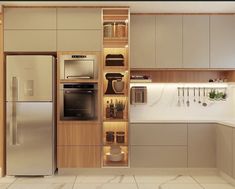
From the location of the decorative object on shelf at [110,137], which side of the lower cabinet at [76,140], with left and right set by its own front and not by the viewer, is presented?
left

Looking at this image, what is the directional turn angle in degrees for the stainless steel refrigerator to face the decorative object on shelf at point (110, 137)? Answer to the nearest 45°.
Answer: approximately 90° to its left

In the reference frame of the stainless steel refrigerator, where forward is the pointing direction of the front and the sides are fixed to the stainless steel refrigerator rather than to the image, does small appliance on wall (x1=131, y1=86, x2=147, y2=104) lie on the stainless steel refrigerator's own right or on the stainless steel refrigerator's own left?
on the stainless steel refrigerator's own left

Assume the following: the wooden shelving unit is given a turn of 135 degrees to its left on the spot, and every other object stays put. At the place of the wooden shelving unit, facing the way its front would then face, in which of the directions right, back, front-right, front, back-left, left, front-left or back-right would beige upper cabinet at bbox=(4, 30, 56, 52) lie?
back-left

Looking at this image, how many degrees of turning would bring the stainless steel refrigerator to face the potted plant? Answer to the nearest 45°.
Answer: approximately 90° to its left

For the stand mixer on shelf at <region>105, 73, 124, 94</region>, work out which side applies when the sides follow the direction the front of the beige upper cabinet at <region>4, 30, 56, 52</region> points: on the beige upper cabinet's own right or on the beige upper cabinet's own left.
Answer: on the beige upper cabinet's own left
